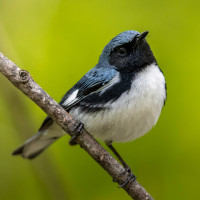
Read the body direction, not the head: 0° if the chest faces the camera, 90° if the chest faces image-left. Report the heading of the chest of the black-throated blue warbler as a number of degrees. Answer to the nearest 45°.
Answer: approximately 315°
